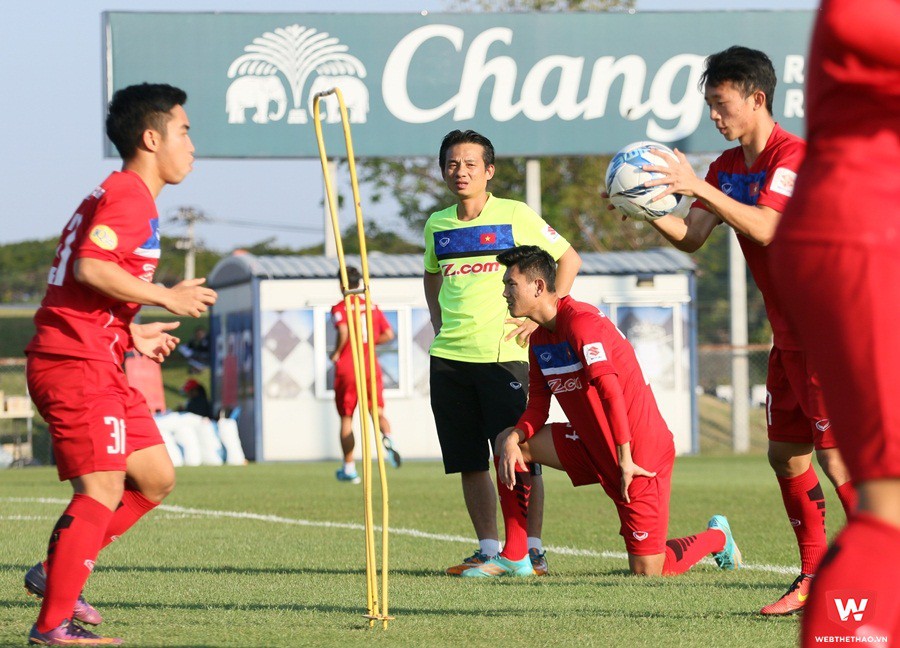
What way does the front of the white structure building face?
toward the camera

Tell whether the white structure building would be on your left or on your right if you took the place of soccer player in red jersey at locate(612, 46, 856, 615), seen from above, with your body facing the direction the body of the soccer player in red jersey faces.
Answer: on your right

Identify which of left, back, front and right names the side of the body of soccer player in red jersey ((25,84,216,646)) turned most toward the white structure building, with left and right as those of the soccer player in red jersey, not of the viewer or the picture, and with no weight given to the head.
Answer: left

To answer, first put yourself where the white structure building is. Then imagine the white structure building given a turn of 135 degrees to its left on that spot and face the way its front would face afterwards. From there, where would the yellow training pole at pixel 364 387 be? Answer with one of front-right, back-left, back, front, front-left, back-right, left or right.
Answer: back-right

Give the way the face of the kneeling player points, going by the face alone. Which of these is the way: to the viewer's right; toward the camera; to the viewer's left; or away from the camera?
to the viewer's left

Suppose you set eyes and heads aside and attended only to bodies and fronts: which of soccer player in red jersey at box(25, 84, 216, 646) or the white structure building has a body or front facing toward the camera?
the white structure building

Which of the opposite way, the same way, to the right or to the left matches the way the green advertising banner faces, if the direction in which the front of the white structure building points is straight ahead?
the same way

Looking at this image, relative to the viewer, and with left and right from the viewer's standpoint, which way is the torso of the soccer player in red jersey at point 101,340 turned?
facing to the right of the viewer

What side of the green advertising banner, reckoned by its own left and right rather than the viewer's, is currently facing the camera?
front

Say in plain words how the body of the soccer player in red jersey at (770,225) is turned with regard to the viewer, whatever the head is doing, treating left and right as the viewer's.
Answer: facing the viewer and to the left of the viewer

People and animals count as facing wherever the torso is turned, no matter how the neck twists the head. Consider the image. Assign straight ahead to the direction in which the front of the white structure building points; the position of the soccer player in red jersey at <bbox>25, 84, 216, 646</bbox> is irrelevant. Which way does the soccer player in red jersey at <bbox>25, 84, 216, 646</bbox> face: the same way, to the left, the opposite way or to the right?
to the left

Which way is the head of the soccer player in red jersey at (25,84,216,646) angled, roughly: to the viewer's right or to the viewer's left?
to the viewer's right

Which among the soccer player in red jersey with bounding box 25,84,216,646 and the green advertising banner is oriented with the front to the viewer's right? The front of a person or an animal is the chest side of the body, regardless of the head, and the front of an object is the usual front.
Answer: the soccer player in red jersey

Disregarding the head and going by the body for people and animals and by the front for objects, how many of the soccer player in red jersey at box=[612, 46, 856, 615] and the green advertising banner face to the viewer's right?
0

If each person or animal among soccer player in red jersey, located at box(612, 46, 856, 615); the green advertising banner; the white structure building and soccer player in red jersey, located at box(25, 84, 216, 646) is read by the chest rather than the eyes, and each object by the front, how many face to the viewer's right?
1

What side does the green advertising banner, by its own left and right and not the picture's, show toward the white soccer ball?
front

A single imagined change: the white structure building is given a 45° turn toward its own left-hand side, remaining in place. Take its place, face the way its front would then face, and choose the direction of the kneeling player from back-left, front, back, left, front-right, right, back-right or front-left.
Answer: front-right

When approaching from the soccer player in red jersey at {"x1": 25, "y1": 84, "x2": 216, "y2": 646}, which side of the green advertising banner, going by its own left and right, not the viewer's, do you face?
front
